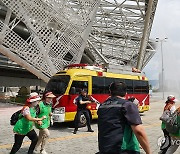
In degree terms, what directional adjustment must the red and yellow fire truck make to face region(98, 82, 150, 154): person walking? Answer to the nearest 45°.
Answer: approximately 45° to its left

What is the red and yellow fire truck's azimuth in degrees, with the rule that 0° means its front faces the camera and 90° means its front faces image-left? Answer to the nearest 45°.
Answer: approximately 45°

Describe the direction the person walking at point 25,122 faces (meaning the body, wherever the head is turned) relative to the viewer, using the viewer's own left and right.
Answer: facing to the right of the viewer

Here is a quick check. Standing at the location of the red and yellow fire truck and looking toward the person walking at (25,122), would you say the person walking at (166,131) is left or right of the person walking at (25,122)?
left

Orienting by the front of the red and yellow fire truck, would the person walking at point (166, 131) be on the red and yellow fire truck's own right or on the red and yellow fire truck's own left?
on the red and yellow fire truck's own left
